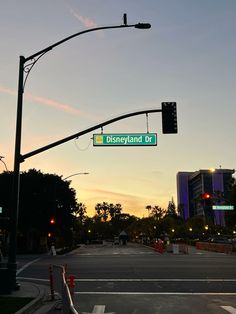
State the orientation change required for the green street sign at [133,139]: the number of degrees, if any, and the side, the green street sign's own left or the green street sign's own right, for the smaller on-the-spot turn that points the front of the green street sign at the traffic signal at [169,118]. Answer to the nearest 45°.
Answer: approximately 45° to the green street sign's own left

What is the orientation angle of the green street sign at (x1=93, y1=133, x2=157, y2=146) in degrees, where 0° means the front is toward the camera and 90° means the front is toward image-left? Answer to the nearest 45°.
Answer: approximately 0°
